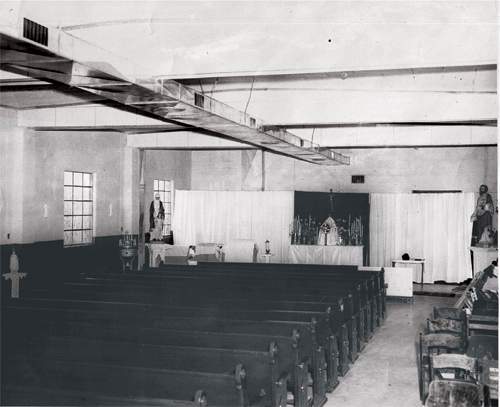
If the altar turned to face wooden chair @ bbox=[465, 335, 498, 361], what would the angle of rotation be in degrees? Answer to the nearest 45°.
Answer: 0° — it already faces it

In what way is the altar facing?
toward the camera

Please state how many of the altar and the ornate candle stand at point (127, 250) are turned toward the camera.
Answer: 2

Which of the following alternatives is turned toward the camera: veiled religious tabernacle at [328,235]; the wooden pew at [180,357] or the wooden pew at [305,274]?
the veiled religious tabernacle

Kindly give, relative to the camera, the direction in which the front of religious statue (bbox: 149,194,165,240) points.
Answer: facing the viewer

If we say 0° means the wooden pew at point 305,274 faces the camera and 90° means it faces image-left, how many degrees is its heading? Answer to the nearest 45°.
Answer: approximately 225°

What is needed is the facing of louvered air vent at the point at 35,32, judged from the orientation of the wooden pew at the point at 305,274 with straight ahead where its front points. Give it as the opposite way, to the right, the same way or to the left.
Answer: to the right

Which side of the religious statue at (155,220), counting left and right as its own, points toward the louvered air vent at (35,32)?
front

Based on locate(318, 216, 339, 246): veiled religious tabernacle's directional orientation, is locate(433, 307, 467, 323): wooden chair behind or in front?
in front

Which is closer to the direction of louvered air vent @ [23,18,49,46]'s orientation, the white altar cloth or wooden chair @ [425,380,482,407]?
the wooden chair

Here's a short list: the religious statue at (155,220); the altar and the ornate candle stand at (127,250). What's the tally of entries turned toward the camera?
3

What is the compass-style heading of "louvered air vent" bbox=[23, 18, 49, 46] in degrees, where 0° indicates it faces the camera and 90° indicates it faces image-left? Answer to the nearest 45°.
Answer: approximately 315°

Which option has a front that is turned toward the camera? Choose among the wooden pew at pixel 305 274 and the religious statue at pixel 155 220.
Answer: the religious statue

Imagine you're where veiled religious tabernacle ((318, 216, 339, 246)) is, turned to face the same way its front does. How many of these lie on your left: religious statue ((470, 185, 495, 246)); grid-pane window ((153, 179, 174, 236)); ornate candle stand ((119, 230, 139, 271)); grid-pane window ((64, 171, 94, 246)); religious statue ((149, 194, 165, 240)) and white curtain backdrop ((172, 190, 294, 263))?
1

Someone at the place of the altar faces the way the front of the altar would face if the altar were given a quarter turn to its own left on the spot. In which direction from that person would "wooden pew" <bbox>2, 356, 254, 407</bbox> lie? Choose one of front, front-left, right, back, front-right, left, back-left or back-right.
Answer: right

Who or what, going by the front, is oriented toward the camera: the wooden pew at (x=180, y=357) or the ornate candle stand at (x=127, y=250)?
the ornate candle stand
